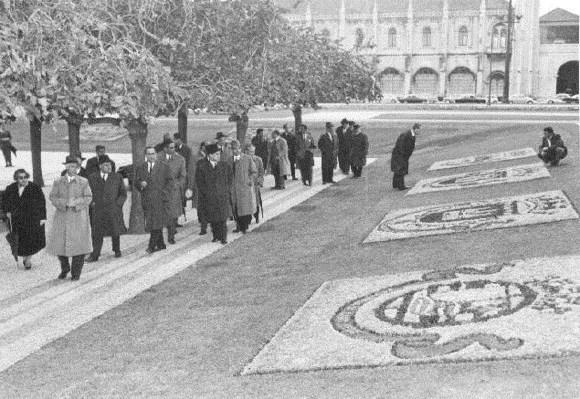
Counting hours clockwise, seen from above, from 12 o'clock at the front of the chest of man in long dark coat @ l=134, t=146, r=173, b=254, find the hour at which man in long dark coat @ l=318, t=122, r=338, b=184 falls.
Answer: man in long dark coat @ l=318, t=122, r=338, b=184 is roughly at 7 o'clock from man in long dark coat @ l=134, t=146, r=173, b=254.

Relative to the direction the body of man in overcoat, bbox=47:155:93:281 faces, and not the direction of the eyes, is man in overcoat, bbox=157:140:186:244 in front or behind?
behind

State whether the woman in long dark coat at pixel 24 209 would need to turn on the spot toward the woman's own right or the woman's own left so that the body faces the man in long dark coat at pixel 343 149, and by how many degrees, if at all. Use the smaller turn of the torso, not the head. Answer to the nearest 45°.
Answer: approximately 135° to the woman's own left

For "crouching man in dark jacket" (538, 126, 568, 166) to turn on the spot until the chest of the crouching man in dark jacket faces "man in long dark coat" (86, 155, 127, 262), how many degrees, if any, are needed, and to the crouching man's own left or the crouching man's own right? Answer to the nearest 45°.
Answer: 0° — they already face them

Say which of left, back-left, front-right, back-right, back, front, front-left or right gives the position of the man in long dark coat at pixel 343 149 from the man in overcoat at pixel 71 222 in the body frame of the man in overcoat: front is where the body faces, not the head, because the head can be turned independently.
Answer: back-left

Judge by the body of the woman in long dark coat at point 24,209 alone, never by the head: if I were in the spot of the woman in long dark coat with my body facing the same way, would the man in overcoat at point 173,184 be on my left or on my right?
on my left
